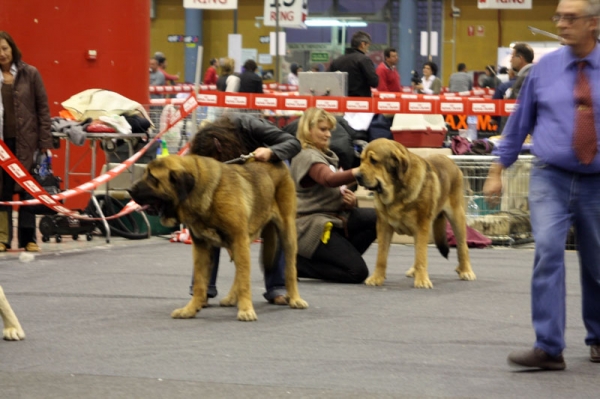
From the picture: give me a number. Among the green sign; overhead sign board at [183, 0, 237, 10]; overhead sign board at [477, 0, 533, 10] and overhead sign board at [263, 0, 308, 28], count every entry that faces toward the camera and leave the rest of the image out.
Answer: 4

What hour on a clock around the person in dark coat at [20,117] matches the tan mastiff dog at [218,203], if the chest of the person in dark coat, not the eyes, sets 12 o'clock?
The tan mastiff dog is roughly at 10 o'clock from the person in dark coat.

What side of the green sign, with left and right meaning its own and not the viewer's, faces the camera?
front

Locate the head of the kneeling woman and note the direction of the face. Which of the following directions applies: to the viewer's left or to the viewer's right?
to the viewer's right

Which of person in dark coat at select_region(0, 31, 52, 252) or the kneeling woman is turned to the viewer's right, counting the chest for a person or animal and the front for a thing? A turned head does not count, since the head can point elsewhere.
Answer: the kneeling woman

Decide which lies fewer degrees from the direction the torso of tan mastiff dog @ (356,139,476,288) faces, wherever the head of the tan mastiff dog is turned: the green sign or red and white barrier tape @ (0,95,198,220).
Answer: the red and white barrier tape

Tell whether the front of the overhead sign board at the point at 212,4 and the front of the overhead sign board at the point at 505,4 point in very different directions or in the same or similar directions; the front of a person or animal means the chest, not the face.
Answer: same or similar directions

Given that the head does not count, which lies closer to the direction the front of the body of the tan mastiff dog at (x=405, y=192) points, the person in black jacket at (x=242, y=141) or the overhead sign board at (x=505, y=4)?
the person in black jacket

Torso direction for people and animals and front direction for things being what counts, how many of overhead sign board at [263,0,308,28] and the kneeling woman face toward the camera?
1

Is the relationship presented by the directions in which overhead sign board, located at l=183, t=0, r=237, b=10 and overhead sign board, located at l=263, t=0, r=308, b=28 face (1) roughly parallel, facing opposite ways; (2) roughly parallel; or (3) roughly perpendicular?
roughly parallel

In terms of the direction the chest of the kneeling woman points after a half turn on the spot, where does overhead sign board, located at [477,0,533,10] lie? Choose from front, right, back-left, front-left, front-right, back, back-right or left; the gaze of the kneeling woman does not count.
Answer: right

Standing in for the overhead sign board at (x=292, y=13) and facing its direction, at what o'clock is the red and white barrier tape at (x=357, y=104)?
The red and white barrier tape is roughly at 12 o'clock from the overhead sign board.

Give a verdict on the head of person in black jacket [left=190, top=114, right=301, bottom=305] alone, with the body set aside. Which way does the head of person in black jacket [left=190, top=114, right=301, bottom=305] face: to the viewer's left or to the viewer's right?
to the viewer's left

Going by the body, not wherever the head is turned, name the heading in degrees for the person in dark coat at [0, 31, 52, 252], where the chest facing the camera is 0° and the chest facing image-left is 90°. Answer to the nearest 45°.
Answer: approximately 45°

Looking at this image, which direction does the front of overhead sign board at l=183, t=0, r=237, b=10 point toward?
toward the camera

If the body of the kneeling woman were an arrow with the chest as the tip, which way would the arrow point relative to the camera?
to the viewer's right
